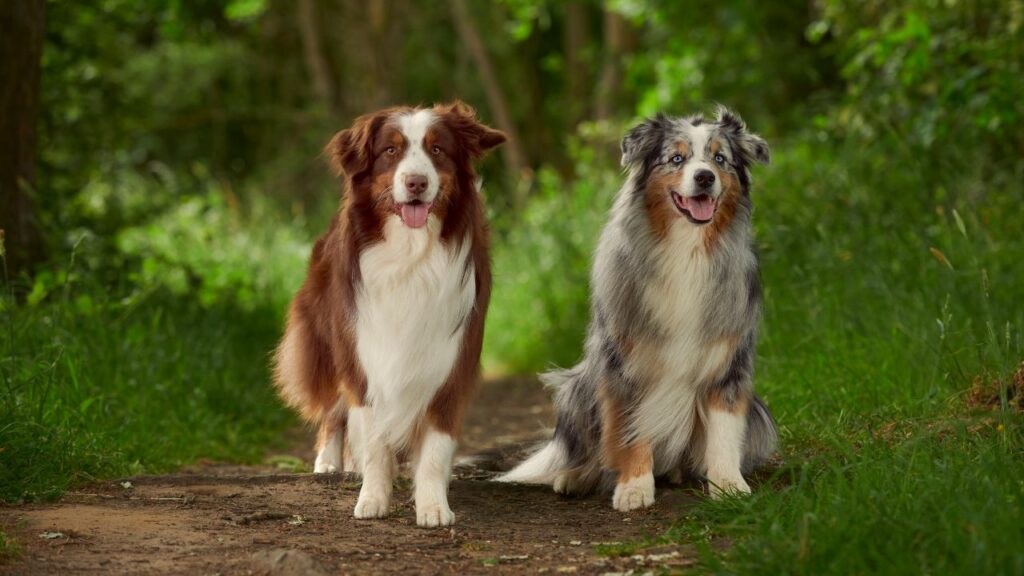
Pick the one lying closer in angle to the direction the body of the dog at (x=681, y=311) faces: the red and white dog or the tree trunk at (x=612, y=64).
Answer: the red and white dog

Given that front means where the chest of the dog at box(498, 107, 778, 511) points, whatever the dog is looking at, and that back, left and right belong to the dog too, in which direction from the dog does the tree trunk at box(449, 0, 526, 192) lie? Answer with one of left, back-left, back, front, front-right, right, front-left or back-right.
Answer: back

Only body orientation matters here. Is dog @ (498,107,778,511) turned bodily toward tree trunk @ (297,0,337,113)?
no

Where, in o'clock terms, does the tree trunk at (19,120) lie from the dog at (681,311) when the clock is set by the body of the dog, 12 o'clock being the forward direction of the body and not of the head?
The tree trunk is roughly at 4 o'clock from the dog.

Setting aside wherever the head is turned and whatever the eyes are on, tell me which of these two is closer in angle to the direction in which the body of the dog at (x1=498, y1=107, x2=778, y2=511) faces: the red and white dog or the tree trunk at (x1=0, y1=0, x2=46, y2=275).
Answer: the red and white dog

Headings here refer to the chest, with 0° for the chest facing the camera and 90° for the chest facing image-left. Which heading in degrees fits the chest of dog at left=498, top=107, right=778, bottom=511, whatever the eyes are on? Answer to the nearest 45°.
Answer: approximately 0°

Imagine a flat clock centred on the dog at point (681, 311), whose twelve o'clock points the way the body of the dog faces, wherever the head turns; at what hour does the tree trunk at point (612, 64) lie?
The tree trunk is roughly at 6 o'clock from the dog.

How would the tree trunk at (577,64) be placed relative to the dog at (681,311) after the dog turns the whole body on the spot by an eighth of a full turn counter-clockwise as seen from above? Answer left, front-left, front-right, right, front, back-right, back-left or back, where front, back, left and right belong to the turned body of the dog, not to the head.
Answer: back-left

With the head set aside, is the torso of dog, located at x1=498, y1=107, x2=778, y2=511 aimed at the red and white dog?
no
